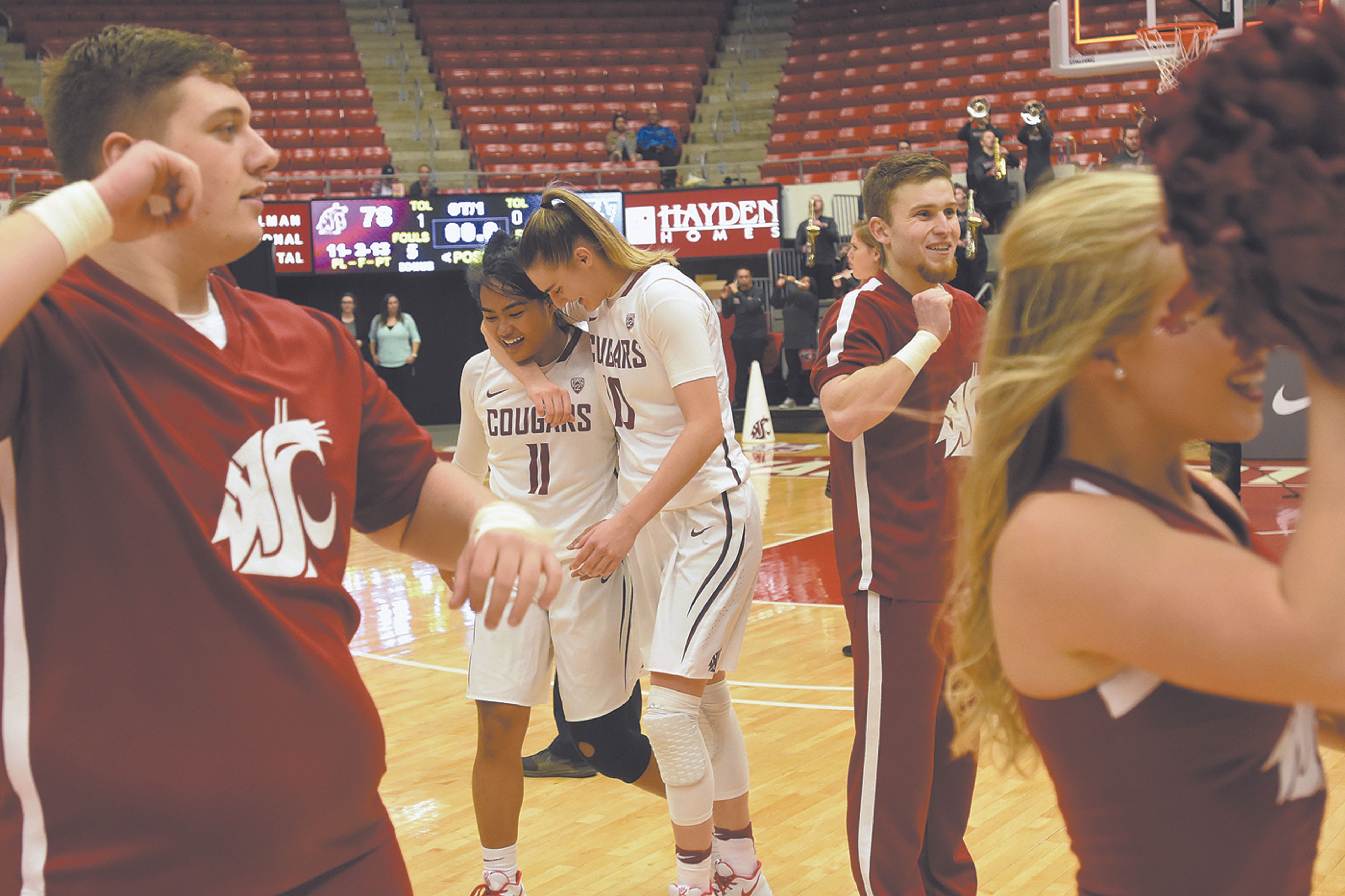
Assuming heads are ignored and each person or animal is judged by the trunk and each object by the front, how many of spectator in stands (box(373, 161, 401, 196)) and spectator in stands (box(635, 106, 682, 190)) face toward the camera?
2

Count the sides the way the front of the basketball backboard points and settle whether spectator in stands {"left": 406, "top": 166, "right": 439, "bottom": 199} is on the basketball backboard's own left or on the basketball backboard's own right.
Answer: on the basketball backboard's own right

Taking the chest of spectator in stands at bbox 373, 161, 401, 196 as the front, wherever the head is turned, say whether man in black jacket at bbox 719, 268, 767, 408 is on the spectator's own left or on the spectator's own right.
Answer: on the spectator's own left

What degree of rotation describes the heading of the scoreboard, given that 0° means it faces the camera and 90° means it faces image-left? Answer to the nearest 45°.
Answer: approximately 0°

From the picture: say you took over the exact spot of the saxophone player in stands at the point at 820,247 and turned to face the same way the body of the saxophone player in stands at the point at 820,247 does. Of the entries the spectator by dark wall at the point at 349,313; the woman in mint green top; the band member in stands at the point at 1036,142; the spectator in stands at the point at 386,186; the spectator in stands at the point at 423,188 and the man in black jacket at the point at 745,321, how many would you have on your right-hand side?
5

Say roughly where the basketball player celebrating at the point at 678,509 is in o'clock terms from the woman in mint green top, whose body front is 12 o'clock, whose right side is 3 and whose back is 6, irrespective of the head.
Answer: The basketball player celebrating is roughly at 12 o'clock from the woman in mint green top.

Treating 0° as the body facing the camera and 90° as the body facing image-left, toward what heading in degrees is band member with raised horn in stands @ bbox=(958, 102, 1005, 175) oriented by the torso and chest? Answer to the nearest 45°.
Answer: approximately 0°
